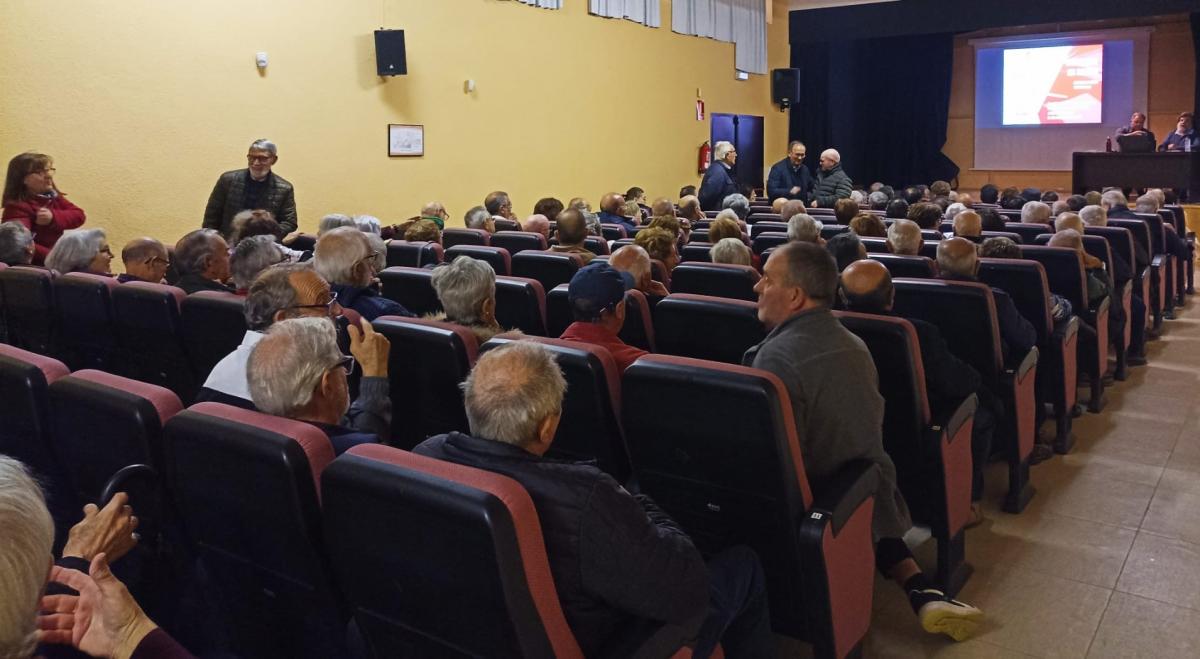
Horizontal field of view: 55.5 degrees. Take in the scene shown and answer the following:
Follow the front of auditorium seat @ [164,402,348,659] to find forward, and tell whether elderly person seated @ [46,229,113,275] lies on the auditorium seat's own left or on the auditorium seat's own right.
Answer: on the auditorium seat's own left

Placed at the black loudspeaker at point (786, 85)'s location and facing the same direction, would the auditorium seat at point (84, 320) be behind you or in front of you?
in front

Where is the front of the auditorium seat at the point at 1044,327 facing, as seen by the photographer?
facing away from the viewer and to the right of the viewer

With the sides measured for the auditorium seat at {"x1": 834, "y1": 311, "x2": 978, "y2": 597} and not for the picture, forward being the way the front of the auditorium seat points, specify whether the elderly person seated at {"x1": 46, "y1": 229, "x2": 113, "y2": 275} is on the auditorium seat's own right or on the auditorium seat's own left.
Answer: on the auditorium seat's own left

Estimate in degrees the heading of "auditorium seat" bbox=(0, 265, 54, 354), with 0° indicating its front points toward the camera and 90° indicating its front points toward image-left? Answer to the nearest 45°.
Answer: approximately 225°

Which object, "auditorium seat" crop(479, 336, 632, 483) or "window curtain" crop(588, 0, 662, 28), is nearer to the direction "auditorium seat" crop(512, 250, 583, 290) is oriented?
the window curtain

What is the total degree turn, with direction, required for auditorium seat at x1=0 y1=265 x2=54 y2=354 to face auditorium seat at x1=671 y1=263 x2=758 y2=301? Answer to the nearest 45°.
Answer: approximately 90° to its right

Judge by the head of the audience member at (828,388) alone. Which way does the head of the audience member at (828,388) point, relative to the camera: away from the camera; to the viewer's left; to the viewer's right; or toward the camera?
to the viewer's left

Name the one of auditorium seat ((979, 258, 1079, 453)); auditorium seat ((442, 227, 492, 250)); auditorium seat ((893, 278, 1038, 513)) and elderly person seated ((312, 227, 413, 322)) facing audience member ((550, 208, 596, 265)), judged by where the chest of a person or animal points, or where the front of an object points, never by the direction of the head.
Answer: the elderly person seated

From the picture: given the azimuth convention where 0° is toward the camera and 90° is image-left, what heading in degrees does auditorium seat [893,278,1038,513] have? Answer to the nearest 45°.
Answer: approximately 225°

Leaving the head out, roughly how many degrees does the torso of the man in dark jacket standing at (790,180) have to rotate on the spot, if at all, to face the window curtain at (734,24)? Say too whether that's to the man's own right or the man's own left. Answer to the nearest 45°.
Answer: approximately 135° to the man's own left

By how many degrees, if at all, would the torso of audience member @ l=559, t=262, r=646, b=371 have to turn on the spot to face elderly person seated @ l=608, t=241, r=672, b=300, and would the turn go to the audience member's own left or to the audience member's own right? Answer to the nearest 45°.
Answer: approximately 45° to the audience member's own left

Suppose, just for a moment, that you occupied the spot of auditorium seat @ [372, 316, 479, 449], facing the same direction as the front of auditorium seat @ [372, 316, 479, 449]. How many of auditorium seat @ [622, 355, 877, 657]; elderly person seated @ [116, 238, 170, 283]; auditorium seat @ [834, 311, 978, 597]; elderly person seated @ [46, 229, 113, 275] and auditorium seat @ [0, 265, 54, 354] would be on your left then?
3

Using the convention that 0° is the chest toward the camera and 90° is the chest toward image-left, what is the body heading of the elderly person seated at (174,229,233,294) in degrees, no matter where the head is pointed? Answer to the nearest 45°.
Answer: approximately 225°

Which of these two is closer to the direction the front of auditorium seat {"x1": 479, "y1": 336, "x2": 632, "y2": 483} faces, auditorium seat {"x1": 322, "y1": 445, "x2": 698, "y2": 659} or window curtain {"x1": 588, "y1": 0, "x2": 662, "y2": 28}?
the window curtain

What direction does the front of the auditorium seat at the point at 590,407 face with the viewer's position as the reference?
facing away from the viewer and to the right of the viewer

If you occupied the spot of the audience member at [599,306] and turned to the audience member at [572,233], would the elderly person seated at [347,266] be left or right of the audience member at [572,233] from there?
left

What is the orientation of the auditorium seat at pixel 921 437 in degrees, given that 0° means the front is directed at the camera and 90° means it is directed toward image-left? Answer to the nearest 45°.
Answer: approximately 225°

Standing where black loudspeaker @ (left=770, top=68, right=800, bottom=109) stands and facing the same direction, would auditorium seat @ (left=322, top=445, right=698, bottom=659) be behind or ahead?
ahead

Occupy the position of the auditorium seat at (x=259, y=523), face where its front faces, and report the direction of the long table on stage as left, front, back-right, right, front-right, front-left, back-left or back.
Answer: front
